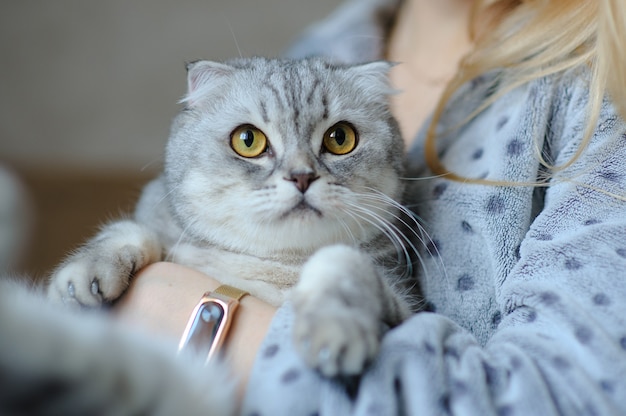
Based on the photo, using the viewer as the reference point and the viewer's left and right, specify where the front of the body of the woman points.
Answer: facing the viewer and to the left of the viewer

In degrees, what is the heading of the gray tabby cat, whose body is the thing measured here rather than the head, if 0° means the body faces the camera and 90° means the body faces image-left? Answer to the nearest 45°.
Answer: approximately 0°
